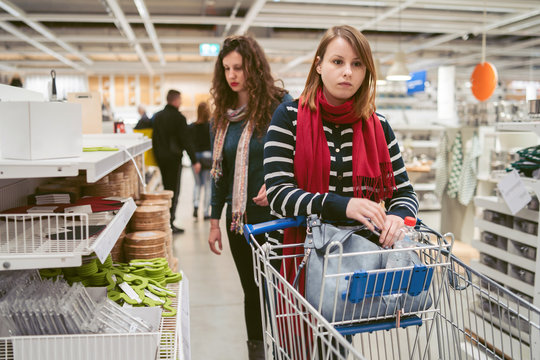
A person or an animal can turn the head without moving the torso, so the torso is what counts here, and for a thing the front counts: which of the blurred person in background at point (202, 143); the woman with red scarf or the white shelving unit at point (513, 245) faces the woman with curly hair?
the white shelving unit

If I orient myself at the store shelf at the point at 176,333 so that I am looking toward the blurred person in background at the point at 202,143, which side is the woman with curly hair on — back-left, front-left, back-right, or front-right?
front-right

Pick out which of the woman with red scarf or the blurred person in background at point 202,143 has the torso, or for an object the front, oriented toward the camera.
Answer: the woman with red scarf

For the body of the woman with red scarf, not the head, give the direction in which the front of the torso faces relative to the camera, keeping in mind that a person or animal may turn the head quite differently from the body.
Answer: toward the camera

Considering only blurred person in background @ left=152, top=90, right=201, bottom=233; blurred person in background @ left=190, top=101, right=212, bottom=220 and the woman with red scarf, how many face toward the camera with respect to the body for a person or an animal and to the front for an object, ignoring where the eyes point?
1

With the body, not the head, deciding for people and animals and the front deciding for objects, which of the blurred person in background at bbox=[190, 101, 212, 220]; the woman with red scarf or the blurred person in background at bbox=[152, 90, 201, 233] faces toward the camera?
the woman with red scarf

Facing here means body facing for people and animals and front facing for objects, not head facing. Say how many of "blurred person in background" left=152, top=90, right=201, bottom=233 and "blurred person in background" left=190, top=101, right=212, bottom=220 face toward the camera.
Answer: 0

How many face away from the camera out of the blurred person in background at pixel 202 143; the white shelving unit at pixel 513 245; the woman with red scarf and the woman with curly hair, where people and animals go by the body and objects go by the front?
1

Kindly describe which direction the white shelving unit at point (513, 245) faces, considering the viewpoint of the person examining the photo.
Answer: facing the viewer and to the left of the viewer

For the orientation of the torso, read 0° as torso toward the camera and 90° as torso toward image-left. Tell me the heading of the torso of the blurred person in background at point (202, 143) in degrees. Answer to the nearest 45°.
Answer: approximately 180°

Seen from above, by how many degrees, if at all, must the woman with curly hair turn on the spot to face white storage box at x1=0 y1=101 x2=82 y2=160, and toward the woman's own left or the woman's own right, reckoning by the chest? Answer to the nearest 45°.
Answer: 0° — they already face it

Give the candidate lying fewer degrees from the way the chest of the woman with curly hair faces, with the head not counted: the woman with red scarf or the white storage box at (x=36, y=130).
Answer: the white storage box

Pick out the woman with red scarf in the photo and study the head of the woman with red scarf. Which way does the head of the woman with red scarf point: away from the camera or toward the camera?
toward the camera
